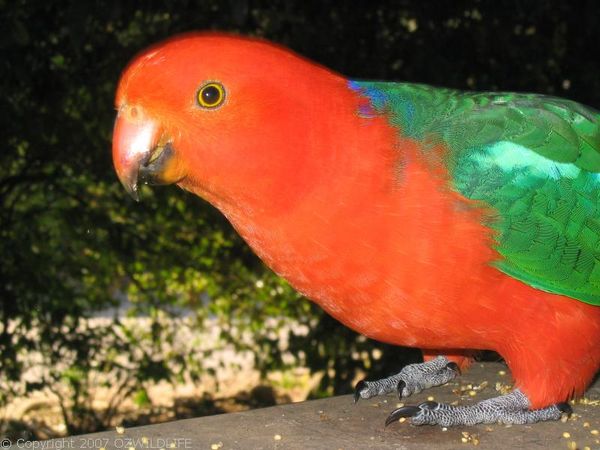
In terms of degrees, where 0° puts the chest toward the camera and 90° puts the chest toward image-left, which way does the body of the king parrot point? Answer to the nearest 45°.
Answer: approximately 90°
